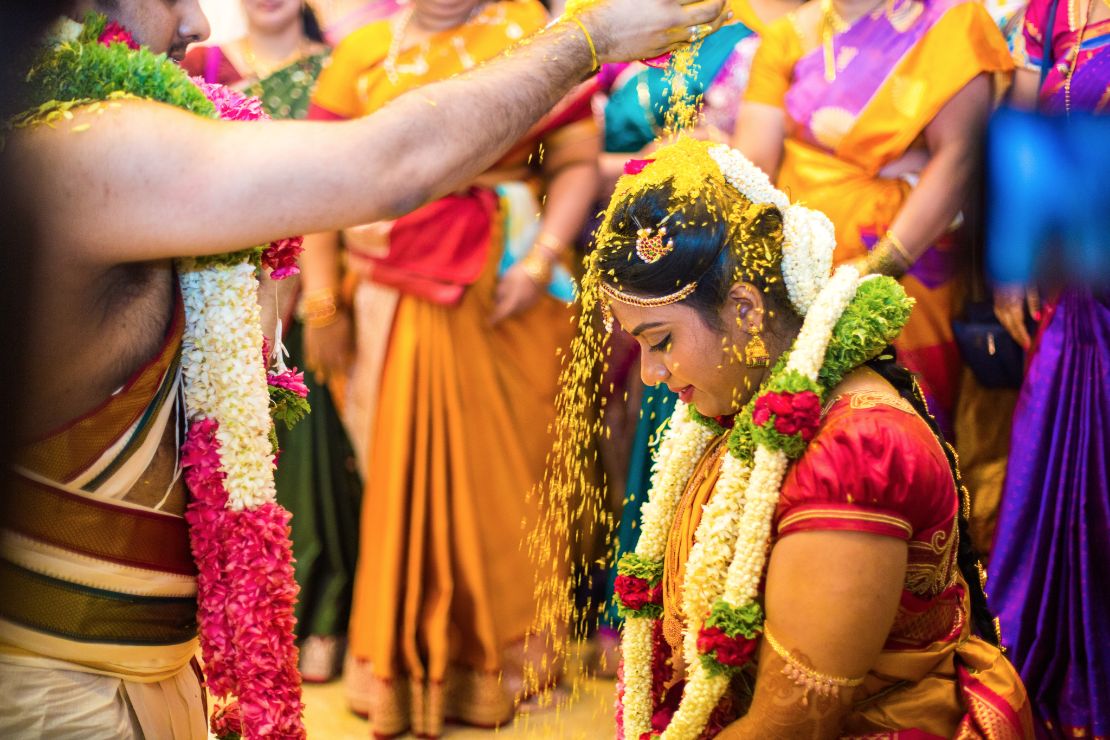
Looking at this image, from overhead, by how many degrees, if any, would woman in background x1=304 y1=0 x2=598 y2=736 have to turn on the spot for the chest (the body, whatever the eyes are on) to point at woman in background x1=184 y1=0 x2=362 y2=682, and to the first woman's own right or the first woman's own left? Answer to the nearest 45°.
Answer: approximately 135° to the first woman's own right

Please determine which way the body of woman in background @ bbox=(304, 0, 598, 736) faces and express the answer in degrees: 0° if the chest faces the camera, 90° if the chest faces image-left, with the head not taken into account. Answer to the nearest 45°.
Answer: approximately 0°

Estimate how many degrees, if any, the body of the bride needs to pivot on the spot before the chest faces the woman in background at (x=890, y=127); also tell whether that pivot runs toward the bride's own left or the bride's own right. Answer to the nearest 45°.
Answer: approximately 90° to the bride's own right

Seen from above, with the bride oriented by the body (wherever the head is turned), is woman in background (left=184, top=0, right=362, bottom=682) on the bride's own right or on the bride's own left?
on the bride's own right

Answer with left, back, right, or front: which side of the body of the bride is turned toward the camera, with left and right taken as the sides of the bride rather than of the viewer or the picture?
left

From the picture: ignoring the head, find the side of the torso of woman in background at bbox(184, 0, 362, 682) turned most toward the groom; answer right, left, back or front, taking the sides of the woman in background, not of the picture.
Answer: front

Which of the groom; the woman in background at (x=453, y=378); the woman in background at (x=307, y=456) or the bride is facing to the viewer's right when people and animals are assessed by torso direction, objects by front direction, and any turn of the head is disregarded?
the groom

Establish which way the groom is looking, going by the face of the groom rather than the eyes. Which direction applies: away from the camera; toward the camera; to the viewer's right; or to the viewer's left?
to the viewer's right

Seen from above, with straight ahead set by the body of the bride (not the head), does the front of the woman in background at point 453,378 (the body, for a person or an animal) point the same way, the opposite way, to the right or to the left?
to the left

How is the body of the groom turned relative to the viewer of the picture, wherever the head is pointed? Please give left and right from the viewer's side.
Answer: facing to the right of the viewer

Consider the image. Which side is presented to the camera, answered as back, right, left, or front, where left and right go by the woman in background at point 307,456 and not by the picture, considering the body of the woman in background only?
front
